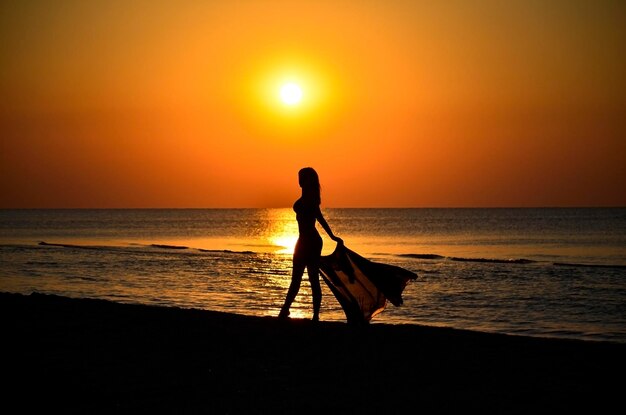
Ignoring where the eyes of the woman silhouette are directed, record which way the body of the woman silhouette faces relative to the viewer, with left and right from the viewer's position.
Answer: facing to the left of the viewer
